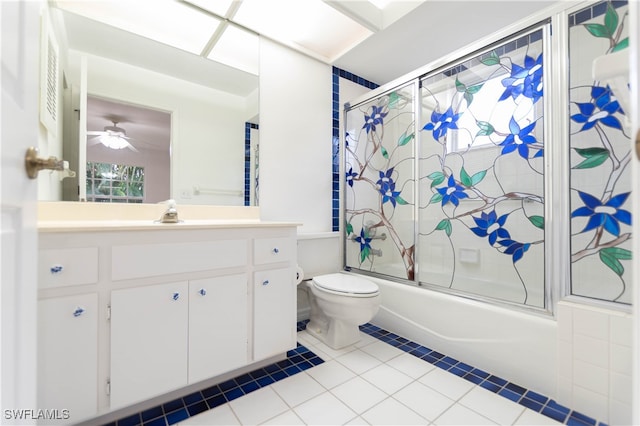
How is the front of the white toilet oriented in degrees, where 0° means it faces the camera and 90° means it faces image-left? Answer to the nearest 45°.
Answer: approximately 315°

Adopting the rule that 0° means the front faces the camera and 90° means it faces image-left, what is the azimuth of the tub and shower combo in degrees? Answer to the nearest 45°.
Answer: approximately 45°

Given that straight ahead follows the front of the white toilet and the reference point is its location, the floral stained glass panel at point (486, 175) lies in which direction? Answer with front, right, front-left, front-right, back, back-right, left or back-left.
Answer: front-left

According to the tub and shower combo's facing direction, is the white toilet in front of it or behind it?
in front

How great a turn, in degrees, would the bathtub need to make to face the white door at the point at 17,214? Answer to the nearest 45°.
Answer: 0° — it already faces it
